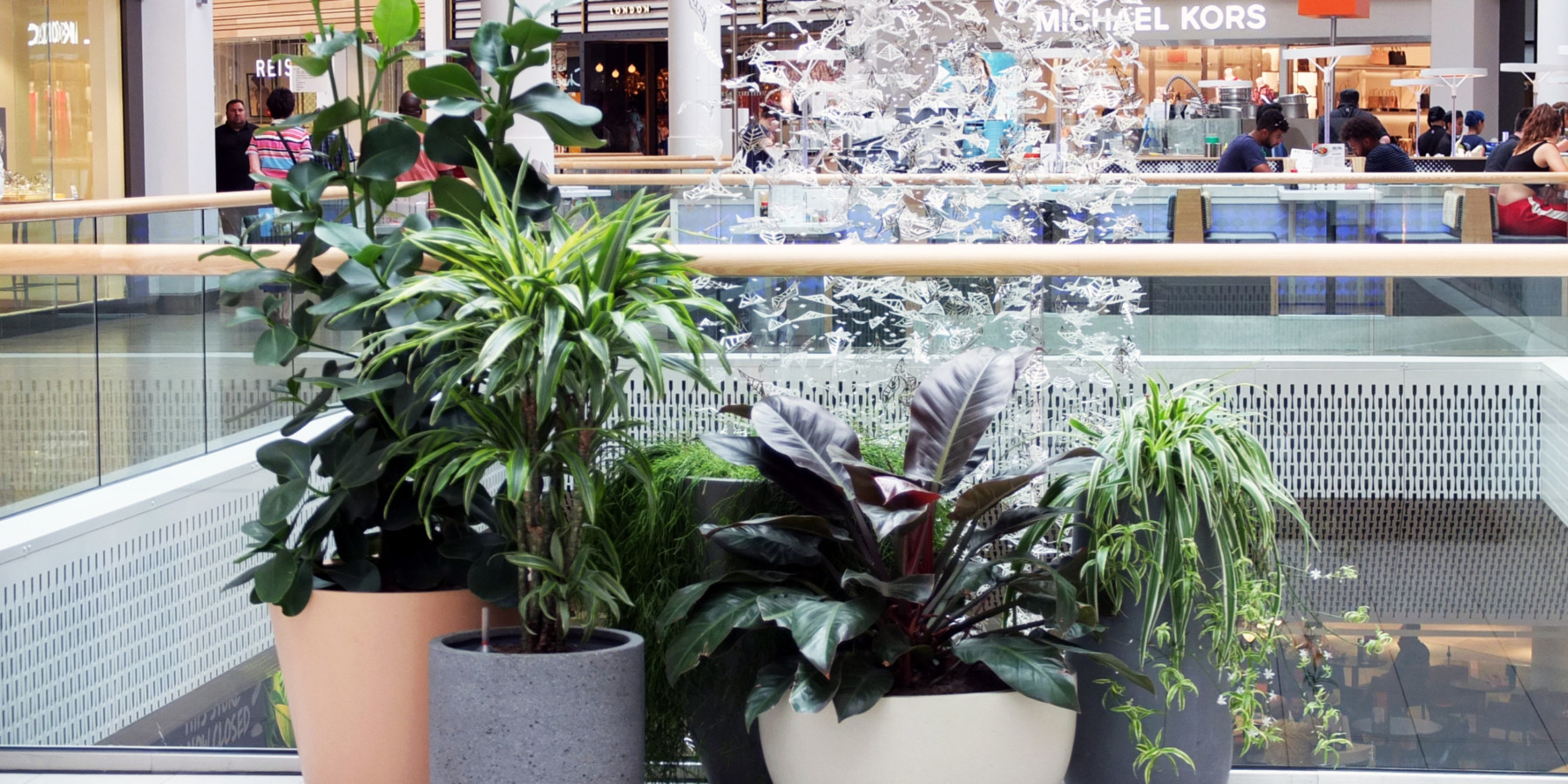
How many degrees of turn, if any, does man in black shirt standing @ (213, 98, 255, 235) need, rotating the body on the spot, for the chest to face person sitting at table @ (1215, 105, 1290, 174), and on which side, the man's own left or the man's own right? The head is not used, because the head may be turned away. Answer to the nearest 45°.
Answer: approximately 45° to the man's own left

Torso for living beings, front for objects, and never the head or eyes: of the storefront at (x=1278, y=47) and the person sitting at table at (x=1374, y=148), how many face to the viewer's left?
1

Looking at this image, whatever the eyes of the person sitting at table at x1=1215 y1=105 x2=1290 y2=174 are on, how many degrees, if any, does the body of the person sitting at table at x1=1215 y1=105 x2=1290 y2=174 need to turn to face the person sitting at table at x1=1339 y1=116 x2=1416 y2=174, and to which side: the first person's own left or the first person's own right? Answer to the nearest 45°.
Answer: approximately 45° to the first person's own left

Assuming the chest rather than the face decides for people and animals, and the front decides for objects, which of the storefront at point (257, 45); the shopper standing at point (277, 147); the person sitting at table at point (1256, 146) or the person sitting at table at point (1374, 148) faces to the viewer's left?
the person sitting at table at point (1374, 148)

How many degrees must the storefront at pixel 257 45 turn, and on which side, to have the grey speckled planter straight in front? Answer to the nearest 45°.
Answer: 0° — it already faces it

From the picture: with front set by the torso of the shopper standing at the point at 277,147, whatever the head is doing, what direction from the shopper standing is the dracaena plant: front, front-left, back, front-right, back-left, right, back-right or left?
back

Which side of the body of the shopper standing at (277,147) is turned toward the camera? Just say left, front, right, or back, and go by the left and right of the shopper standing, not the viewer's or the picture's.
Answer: back

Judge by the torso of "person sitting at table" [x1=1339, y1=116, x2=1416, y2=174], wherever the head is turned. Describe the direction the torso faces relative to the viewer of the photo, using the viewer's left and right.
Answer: facing to the left of the viewer
